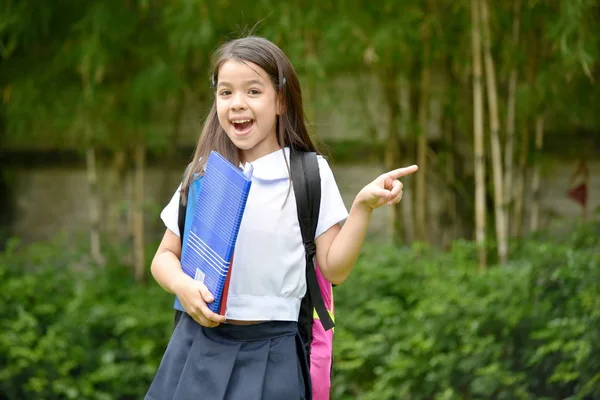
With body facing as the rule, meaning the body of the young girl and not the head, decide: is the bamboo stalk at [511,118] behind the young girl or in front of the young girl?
behind

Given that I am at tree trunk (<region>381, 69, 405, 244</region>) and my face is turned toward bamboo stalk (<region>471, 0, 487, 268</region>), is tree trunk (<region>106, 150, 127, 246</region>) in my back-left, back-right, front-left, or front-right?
back-right

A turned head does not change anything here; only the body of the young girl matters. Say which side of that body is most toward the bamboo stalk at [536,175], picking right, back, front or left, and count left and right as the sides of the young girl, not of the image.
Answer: back

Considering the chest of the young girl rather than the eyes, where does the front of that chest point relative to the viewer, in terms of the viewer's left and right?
facing the viewer and to the left of the viewer

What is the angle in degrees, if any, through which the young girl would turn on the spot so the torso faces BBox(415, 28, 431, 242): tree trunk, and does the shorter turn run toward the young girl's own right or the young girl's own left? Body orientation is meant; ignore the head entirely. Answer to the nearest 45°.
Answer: approximately 135° to the young girl's own right

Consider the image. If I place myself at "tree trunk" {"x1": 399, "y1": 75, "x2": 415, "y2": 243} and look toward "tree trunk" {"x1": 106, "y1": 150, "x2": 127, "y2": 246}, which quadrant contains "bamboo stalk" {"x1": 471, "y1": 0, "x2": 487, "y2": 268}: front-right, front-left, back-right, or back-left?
back-left

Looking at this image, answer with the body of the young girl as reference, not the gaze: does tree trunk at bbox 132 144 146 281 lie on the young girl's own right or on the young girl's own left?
on the young girl's own right

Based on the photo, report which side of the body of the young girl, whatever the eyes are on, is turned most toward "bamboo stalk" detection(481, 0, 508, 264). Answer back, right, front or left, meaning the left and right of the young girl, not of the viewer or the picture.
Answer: back

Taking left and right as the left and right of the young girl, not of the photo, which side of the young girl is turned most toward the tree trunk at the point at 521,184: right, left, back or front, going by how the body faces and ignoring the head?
back
